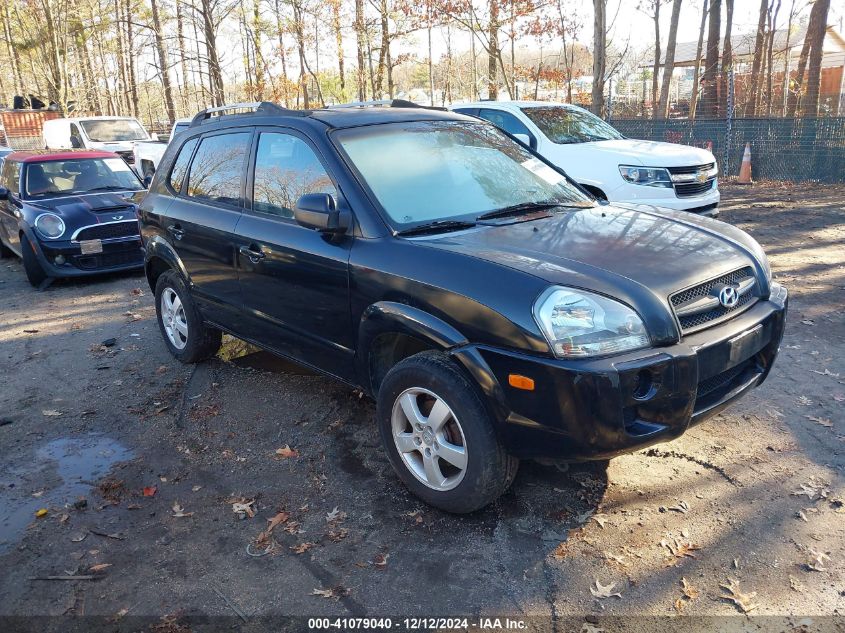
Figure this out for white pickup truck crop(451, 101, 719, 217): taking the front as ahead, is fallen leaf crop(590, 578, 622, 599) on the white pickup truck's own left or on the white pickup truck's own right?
on the white pickup truck's own right

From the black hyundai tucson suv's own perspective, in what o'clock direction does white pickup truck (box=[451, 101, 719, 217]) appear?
The white pickup truck is roughly at 8 o'clock from the black hyundai tucson suv.

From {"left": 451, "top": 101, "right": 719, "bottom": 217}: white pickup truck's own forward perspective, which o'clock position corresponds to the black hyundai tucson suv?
The black hyundai tucson suv is roughly at 2 o'clock from the white pickup truck.

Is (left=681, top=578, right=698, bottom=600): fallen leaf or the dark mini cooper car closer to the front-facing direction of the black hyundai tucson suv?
the fallen leaf

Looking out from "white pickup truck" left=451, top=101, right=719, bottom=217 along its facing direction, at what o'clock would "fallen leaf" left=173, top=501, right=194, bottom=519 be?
The fallen leaf is roughly at 2 o'clock from the white pickup truck.

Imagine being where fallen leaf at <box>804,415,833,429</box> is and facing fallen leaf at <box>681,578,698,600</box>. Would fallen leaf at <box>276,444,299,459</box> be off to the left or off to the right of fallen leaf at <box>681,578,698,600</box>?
right

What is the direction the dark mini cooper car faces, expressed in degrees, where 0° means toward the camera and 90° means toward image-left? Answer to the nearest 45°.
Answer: approximately 315°

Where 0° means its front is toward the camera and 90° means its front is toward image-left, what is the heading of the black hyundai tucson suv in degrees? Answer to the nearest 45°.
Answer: approximately 315°

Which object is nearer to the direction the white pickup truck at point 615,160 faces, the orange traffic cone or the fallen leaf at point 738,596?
the fallen leaf

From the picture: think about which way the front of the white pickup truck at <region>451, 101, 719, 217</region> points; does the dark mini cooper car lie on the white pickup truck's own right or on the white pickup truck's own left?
on the white pickup truck's own right

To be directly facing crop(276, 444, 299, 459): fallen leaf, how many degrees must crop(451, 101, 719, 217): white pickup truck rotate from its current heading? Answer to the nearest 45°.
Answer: approximately 45° to its right
